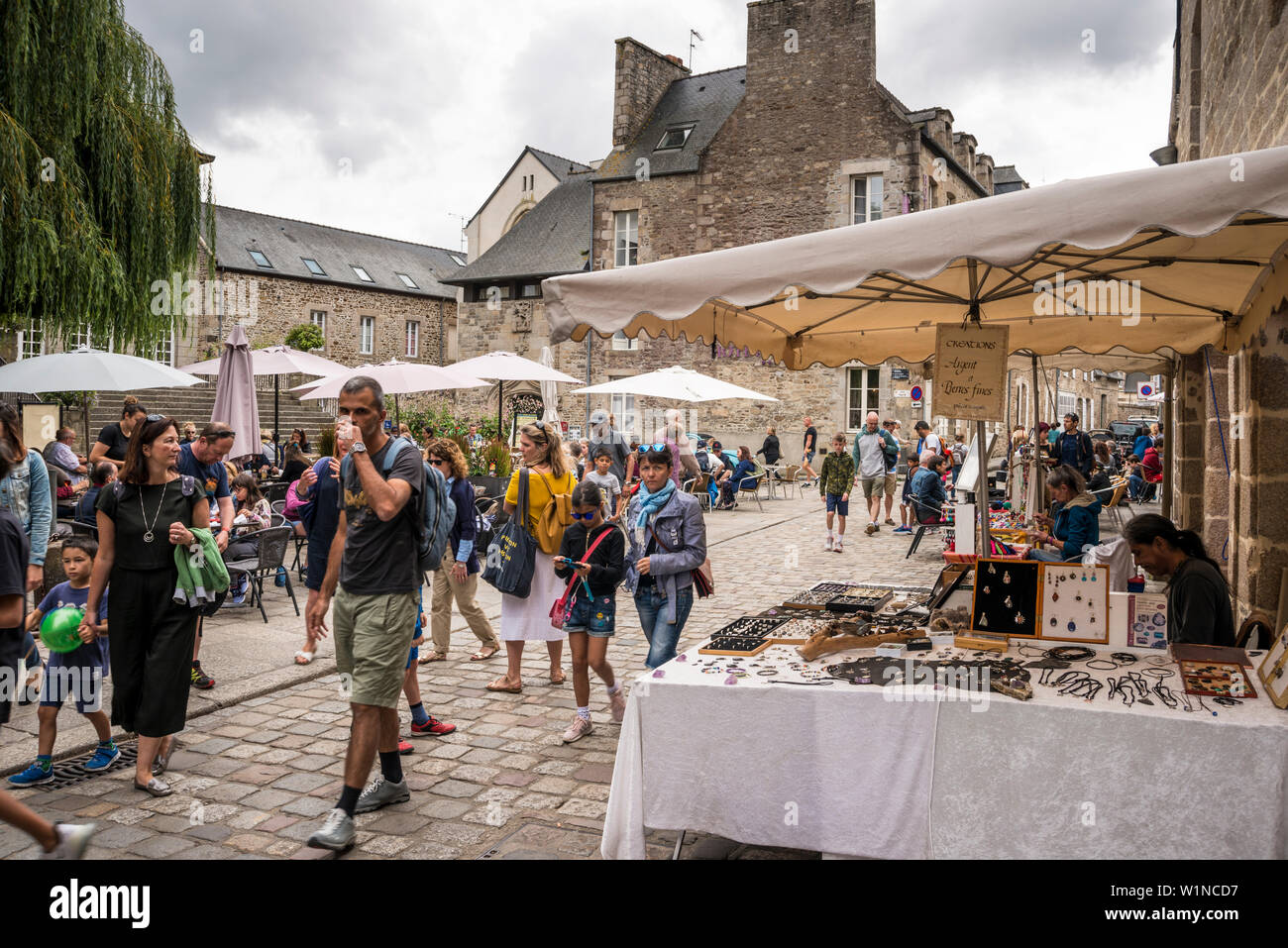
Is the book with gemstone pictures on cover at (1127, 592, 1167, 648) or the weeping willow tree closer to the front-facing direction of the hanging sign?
the book with gemstone pictures on cover

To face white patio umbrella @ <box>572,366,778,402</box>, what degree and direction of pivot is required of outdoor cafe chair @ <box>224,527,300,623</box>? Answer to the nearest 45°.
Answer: approximately 90° to its right

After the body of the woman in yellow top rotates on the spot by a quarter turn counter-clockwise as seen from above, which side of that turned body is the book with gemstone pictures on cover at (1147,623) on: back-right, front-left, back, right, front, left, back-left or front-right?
left

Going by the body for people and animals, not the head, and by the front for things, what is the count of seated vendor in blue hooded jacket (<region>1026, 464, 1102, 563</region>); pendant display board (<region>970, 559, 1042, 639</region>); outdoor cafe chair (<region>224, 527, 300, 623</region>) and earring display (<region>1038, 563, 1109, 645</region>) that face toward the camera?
2

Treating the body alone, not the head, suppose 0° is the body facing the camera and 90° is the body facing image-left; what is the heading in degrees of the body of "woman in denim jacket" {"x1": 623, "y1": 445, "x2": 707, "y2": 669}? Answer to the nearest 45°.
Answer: approximately 45°

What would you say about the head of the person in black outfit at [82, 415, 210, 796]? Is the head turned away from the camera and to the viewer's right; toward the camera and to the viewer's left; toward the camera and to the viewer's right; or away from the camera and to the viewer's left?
toward the camera and to the viewer's right

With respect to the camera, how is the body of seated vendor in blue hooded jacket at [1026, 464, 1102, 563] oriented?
to the viewer's left

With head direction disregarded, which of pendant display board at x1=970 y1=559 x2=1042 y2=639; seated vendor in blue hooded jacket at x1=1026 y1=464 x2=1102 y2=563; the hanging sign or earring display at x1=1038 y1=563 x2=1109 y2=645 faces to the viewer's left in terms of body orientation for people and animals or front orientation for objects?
the seated vendor in blue hooded jacket
